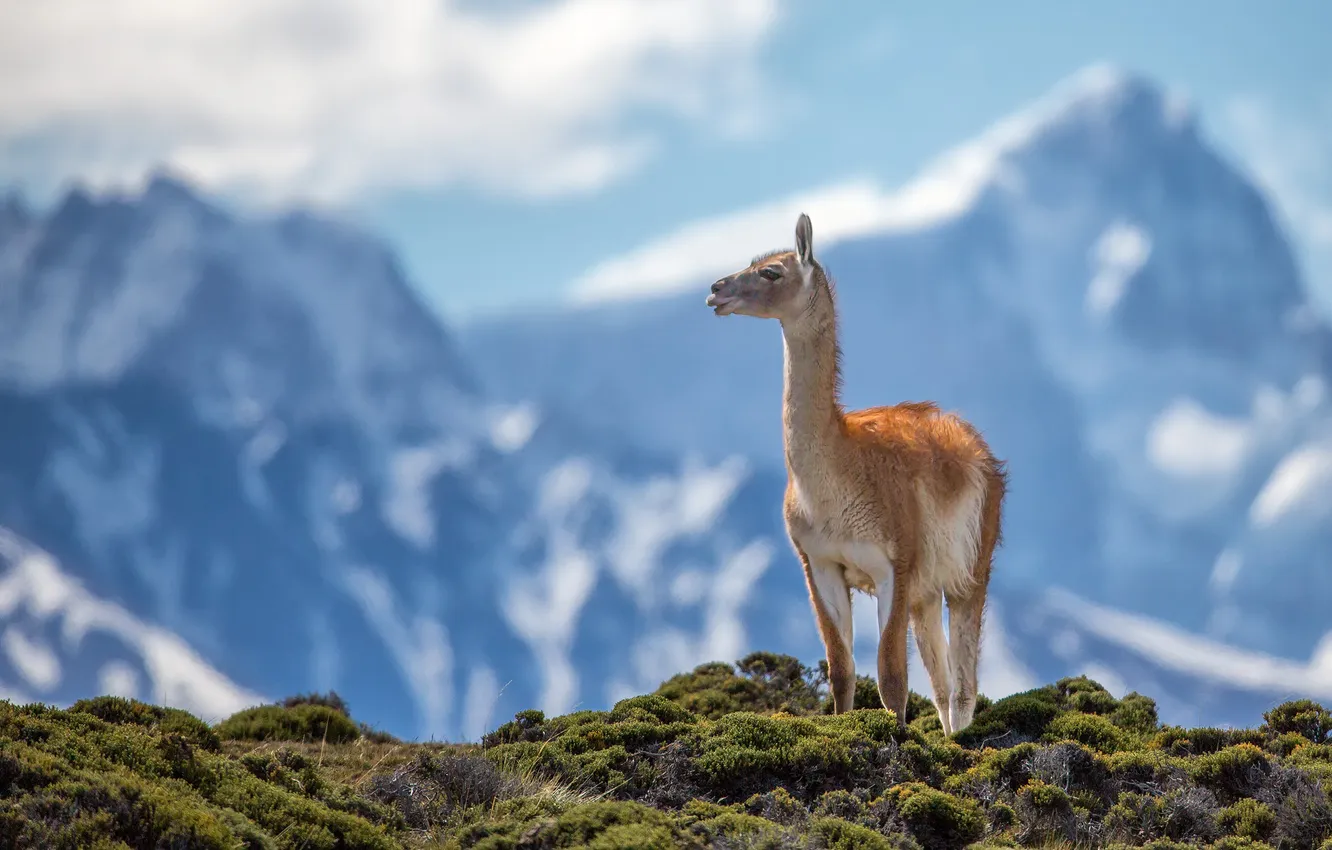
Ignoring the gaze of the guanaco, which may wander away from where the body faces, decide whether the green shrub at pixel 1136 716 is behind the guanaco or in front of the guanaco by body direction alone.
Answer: behind

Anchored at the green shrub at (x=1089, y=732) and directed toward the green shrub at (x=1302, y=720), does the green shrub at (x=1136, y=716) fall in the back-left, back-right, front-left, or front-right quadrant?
front-left

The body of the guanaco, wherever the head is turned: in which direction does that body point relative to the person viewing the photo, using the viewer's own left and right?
facing the viewer and to the left of the viewer

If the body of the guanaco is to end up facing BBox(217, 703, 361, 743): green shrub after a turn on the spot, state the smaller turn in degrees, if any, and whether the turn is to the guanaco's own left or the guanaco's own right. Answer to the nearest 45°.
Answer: approximately 90° to the guanaco's own right

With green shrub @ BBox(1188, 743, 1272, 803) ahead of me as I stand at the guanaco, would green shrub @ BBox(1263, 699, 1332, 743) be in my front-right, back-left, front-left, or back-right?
front-left

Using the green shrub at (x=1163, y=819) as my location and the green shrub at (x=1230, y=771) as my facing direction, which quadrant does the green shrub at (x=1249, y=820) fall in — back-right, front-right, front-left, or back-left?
front-right

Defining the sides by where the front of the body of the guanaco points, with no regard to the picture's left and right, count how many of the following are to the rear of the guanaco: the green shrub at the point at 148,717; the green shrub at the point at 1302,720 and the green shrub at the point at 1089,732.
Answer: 2

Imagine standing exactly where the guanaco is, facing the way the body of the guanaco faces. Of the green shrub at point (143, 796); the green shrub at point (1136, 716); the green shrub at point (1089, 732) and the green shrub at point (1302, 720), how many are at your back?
3

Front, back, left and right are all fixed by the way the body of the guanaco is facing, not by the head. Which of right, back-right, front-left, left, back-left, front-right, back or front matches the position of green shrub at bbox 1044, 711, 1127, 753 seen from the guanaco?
back
